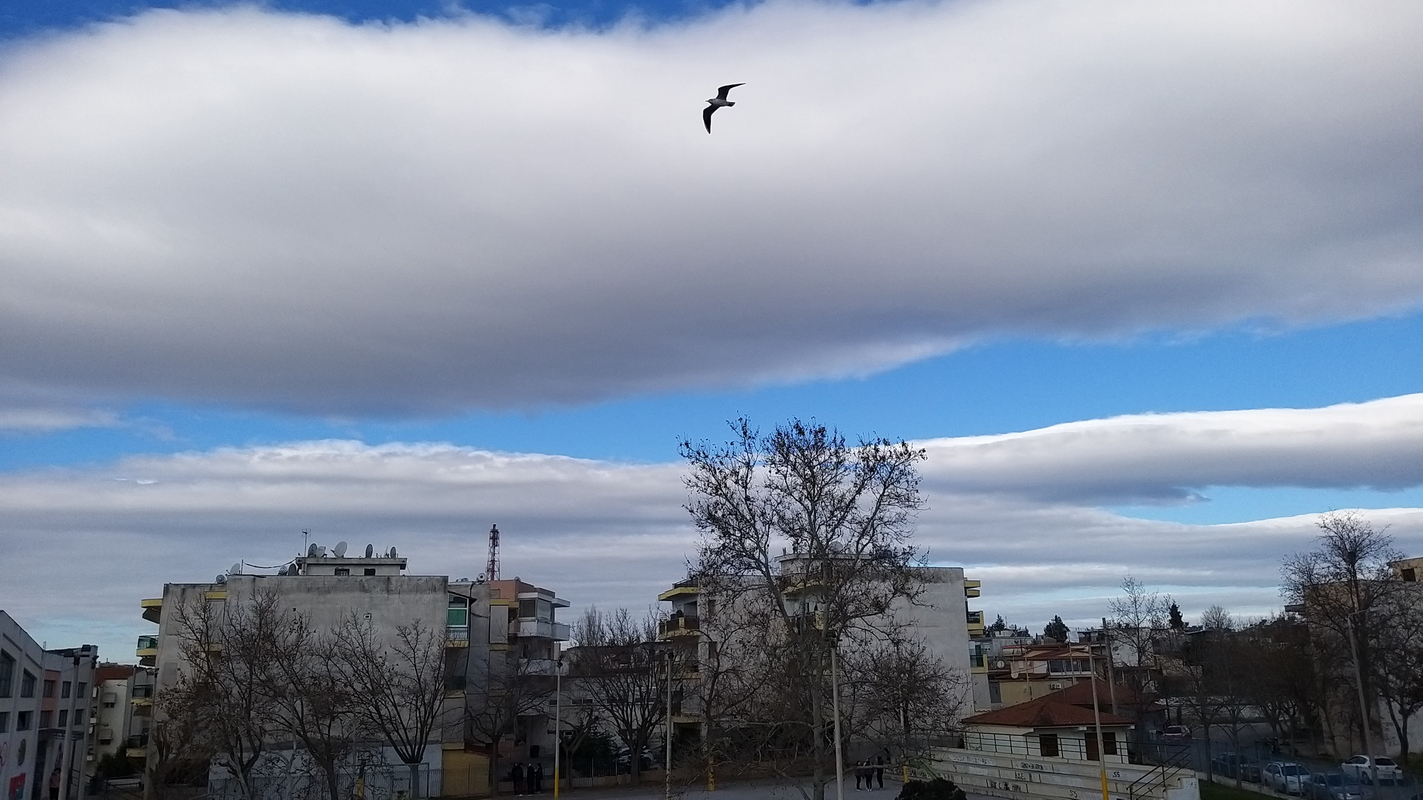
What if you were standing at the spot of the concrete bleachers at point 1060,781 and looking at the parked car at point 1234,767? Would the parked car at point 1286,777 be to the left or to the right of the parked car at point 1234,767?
right

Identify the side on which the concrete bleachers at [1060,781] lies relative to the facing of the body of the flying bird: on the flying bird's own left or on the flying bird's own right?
on the flying bird's own right
